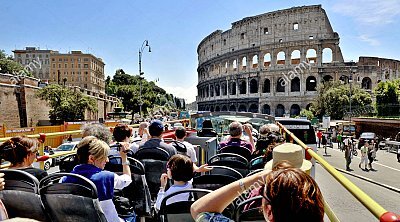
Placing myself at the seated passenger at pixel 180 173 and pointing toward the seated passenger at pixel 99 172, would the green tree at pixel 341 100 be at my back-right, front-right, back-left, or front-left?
back-right

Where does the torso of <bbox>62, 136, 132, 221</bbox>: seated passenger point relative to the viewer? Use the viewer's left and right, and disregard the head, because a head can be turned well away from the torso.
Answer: facing away from the viewer and to the right of the viewer

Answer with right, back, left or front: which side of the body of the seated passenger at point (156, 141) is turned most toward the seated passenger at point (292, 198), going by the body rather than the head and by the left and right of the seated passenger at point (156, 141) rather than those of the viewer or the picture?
back

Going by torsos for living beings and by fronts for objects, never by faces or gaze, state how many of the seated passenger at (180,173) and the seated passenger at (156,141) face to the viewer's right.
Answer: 0

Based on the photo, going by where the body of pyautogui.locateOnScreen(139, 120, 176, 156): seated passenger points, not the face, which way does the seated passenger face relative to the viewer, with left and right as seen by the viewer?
facing away from the viewer

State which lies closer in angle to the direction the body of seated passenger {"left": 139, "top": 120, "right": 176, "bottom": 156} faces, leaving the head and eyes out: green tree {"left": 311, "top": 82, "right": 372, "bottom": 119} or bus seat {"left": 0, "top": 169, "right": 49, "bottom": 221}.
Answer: the green tree

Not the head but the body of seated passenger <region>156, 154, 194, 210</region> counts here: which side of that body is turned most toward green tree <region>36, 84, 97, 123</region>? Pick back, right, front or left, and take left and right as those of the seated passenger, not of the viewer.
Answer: front

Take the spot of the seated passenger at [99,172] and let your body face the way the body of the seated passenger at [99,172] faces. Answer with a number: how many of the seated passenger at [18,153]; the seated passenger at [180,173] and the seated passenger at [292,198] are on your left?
1

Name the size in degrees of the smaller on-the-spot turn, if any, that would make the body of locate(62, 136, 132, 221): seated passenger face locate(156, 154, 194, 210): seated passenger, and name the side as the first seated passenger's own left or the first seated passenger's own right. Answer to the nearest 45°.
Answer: approximately 45° to the first seated passenger's own right

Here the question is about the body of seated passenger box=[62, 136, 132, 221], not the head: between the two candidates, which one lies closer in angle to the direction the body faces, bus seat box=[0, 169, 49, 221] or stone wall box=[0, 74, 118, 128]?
the stone wall

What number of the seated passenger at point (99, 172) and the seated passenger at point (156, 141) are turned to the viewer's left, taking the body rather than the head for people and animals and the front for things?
0

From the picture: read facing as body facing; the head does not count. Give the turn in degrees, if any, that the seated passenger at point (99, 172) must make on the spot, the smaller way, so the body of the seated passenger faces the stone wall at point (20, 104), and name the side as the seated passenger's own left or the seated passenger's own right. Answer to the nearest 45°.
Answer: approximately 45° to the seated passenger's own left

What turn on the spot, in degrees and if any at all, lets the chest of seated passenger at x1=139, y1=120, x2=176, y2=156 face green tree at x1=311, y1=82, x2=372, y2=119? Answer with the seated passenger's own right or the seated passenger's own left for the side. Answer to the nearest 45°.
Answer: approximately 45° to the seated passenger's own right

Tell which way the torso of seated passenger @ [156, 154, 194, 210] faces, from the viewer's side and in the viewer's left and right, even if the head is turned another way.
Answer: facing away from the viewer and to the left of the viewer

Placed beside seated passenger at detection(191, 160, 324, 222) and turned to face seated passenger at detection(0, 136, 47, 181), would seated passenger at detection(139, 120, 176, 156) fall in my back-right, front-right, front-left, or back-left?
front-right

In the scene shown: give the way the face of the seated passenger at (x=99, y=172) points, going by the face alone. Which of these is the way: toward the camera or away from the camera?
away from the camera
